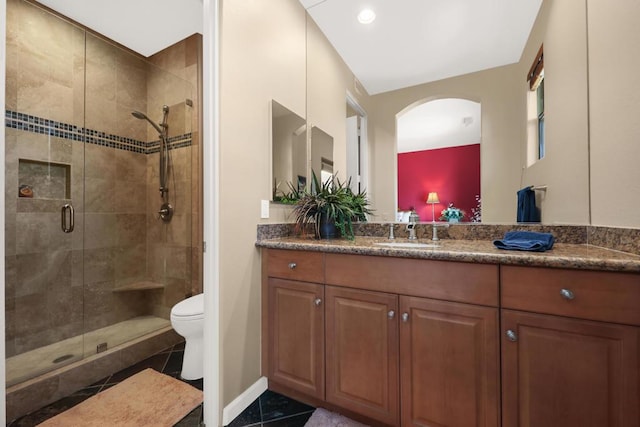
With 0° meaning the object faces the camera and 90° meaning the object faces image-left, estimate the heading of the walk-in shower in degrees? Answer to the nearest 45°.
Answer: approximately 315°

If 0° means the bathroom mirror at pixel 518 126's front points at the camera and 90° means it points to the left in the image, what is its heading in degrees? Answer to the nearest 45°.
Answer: approximately 0°

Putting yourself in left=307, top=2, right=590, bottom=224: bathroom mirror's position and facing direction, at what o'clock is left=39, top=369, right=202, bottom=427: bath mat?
The bath mat is roughly at 2 o'clock from the bathroom mirror.

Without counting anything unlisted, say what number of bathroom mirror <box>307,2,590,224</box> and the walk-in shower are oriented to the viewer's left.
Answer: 0

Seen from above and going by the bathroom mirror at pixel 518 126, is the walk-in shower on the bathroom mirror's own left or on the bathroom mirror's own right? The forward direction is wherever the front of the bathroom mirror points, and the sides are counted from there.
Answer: on the bathroom mirror's own right

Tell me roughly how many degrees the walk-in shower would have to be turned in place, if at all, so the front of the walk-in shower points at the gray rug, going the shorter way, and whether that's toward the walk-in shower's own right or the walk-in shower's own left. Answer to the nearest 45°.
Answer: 0° — it already faces it

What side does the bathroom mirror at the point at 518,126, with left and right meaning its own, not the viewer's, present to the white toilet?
right
